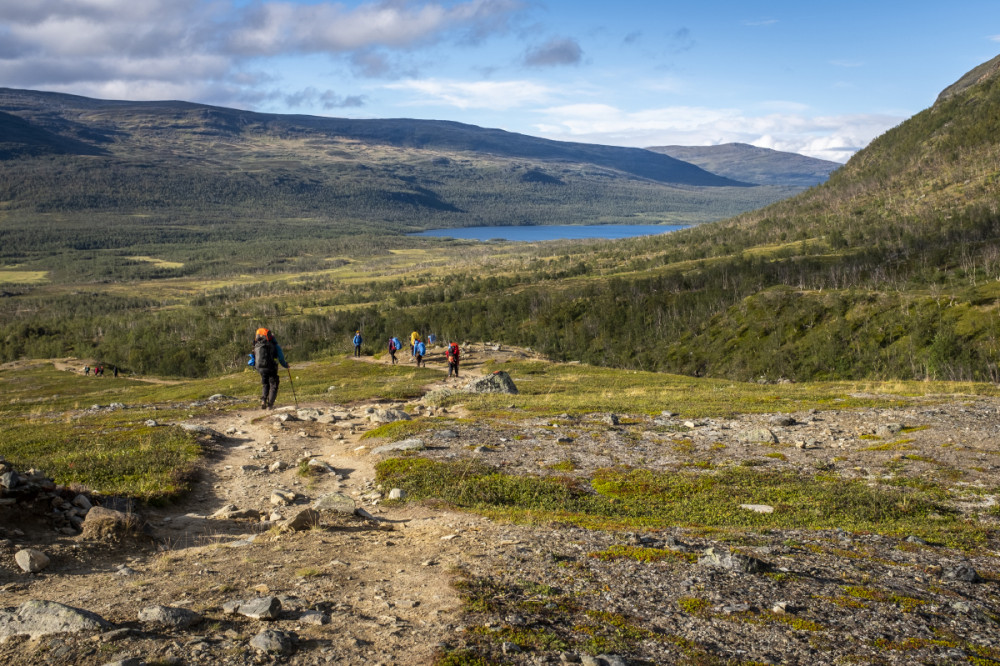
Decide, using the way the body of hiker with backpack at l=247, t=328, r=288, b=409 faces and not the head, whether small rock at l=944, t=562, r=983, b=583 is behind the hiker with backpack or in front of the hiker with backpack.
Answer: behind

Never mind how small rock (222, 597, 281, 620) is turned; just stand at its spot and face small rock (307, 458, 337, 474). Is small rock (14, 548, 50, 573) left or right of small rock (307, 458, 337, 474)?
left

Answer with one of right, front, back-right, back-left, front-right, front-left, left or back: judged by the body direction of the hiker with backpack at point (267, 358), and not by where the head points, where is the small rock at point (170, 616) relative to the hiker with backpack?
back

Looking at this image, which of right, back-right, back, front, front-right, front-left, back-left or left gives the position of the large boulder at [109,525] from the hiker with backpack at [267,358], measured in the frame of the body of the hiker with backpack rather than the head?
back

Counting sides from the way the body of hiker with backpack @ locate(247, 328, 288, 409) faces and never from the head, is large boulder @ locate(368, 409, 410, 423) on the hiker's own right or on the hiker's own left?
on the hiker's own right

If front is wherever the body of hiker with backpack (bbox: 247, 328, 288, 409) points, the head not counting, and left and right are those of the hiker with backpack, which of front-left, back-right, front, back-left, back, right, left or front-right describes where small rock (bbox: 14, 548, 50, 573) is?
back

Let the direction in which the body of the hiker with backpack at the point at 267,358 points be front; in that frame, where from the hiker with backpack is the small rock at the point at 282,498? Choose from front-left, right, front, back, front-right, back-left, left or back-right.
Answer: back

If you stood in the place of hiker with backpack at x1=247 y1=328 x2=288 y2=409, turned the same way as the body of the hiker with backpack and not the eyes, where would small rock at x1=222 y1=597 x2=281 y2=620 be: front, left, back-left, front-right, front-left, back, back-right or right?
back

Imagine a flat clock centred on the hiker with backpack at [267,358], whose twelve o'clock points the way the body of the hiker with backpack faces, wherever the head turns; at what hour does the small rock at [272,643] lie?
The small rock is roughly at 6 o'clock from the hiker with backpack.

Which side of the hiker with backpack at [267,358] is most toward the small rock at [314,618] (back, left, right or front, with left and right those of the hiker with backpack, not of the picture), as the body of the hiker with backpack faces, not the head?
back

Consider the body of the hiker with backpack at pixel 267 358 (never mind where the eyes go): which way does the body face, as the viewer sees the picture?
away from the camera

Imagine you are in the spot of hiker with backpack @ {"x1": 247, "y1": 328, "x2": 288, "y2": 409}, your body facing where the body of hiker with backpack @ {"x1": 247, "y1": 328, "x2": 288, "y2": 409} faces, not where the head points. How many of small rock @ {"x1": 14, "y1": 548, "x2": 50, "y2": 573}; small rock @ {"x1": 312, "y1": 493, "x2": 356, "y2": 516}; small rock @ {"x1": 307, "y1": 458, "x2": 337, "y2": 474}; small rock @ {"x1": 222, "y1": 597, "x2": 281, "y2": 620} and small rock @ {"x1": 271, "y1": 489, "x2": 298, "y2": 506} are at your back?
5

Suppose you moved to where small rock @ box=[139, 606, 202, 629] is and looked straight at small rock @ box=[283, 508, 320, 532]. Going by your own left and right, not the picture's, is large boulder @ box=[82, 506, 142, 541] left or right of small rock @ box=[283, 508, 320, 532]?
left
